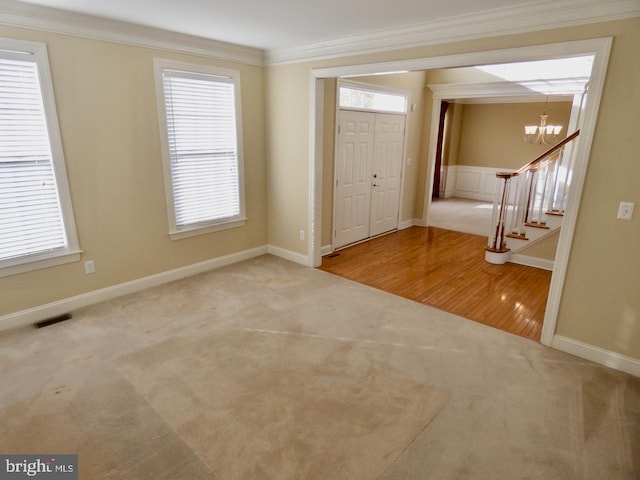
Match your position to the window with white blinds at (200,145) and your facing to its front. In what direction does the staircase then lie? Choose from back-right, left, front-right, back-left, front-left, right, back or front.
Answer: front-left

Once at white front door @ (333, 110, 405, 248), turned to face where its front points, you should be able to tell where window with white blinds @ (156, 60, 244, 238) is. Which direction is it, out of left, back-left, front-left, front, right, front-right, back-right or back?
right

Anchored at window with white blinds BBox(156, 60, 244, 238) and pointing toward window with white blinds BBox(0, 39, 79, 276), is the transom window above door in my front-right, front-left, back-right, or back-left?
back-left

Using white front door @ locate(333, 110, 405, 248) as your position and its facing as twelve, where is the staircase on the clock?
The staircase is roughly at 11 o'clock from the white front door.

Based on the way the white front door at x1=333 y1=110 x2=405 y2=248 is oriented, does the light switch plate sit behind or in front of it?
in front

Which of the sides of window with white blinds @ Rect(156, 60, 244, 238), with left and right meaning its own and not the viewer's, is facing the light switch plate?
front

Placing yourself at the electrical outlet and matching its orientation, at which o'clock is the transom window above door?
The transom window above door is roughly at 9 o'clock from the electrical outlet.

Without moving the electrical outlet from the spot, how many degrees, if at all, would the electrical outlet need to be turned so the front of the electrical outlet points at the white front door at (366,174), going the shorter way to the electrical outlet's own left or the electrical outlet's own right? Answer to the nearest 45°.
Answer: approximately 90° to the electrical outlet's own left

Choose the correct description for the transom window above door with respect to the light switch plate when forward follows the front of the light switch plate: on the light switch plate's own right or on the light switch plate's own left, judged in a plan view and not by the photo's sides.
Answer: on the light switch plate's own right

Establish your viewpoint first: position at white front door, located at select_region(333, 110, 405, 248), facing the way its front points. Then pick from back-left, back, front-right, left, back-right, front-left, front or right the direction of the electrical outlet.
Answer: right

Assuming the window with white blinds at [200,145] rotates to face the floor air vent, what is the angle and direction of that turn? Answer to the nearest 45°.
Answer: approximately 90° to its right

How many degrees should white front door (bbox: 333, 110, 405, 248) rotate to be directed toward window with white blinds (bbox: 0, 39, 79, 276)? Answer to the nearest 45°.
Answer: approximately 90° to its right
